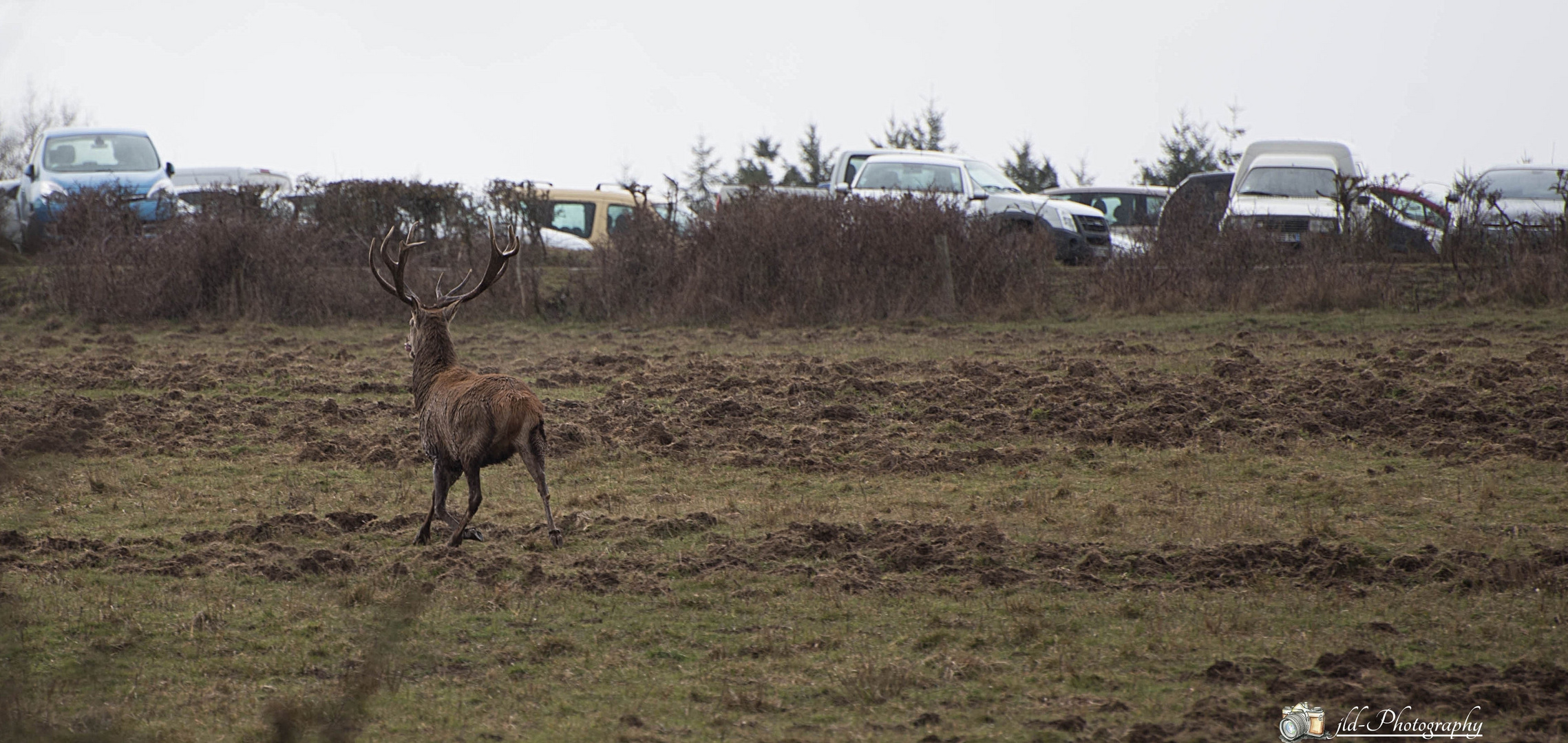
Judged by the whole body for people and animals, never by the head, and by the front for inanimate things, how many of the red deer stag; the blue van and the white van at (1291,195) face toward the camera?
2

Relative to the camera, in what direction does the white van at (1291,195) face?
facing the viewer

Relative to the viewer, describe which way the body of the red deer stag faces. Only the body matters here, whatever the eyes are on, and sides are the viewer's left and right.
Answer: facing away from the viewer and to the left of the viewer

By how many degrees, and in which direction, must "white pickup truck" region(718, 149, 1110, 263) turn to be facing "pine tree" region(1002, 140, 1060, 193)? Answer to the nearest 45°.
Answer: approximately 135° to its left

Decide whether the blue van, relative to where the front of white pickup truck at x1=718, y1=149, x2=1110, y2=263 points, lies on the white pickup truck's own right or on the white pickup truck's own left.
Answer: on the white pickup truck's own right

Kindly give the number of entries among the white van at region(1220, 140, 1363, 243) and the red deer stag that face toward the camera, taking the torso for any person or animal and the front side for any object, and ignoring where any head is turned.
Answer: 1

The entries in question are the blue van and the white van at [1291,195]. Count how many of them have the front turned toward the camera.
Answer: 2

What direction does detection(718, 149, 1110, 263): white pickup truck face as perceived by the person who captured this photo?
facing the viewer and to the right of the viewer

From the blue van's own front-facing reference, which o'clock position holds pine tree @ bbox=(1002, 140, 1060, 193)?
The pine tree is roughly at 8 o'clock from the blue van.

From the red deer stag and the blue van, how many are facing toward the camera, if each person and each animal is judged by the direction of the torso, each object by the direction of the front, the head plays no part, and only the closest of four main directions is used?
1

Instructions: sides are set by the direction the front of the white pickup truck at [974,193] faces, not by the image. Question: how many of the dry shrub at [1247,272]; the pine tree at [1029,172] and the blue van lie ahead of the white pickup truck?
1

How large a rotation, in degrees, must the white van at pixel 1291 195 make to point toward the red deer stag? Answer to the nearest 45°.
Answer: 0° — it already faces it

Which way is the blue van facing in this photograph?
toward the camera
